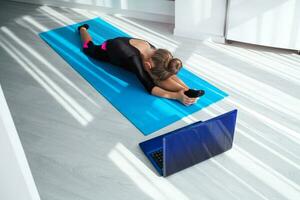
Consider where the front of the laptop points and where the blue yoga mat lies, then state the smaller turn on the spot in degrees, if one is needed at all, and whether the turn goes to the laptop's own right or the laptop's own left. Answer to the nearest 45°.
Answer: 0° — it already faces it

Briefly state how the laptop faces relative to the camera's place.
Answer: facing away from the viewer and to the left of the viewer
